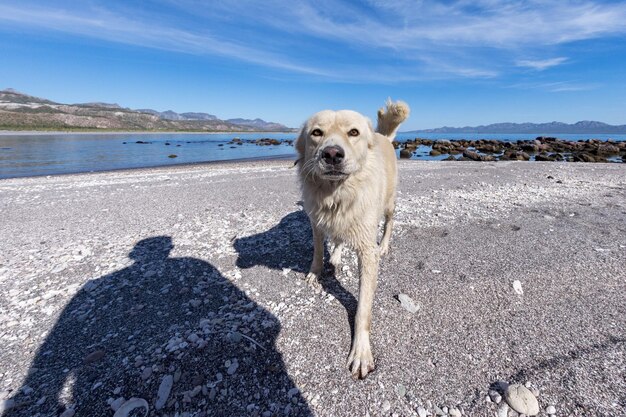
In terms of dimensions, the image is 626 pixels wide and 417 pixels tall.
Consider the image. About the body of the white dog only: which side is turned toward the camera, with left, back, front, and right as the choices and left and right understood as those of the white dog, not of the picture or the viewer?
front

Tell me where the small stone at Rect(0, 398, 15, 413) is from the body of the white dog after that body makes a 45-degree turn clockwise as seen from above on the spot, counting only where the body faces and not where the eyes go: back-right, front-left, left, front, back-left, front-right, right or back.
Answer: front

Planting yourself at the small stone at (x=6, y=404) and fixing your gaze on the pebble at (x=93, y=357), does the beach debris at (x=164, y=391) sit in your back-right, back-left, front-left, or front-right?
front-right

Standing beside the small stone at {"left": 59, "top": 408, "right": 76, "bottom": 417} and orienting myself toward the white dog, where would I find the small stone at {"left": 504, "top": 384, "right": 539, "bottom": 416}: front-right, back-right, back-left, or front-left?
front-right

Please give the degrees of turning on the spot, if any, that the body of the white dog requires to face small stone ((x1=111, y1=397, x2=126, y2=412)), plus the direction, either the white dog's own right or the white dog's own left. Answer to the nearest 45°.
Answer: approximately 45° to the white dog's own right

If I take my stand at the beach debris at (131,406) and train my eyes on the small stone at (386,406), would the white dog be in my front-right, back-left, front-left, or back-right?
front-left

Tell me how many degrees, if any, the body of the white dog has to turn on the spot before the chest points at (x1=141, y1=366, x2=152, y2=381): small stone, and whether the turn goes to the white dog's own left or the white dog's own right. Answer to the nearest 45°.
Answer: approximately 45° to the white dog's own right

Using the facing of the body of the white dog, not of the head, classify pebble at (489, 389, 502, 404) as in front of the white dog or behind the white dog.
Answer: in front

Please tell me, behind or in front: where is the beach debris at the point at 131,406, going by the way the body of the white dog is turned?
in front

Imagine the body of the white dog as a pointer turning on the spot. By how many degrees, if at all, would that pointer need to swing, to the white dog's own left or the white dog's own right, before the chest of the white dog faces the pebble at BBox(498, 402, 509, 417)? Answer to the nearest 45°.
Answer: approximately 45° to the white dog's own left

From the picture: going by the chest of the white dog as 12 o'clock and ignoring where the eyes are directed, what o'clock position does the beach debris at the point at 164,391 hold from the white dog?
The beach debris is roughly at 1 o'clock from the white dog.

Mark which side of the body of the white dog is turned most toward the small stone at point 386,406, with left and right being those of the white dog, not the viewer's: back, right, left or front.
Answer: front
